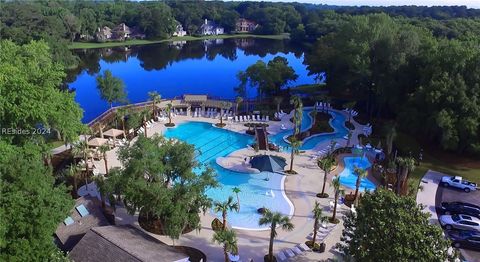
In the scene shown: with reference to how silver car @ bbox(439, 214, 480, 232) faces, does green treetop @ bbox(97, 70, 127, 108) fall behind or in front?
in front

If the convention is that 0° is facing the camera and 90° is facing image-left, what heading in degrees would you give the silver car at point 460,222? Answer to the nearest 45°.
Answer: approximately 90°

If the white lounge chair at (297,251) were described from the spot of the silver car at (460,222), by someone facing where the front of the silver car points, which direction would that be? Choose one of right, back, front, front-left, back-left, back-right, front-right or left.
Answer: front-left

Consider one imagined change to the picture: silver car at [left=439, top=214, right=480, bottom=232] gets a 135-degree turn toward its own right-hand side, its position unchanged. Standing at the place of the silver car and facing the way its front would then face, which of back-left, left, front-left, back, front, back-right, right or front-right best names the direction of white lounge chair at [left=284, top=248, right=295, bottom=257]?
back

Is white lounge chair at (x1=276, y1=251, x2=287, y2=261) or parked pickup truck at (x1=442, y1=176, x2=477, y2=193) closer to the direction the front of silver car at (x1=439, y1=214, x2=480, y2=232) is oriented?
the white lounge chair

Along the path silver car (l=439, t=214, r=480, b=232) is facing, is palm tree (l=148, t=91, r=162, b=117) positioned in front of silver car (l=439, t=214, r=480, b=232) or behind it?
in front

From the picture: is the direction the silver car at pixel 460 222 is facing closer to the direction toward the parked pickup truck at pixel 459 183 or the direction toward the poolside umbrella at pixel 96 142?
the poolside umbrella

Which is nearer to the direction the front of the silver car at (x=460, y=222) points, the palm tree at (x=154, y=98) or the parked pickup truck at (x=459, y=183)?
the palm tree

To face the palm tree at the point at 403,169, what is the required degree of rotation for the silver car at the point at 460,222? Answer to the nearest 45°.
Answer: approximately 45° to its right

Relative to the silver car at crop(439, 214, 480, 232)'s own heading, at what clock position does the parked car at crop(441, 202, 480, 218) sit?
The parked car is roughly at 3 o'clock from the silver car.

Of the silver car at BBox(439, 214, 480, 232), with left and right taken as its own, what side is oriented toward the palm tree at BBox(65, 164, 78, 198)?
front

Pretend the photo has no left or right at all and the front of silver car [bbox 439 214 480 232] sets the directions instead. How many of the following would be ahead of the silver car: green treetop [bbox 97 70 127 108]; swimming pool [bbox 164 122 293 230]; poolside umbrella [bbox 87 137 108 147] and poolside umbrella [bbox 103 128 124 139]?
4

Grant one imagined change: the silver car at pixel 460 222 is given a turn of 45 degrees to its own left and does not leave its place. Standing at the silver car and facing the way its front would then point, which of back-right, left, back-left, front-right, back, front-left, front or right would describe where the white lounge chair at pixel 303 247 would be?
front

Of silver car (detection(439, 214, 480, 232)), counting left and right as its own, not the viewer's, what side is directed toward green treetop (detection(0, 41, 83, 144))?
front
